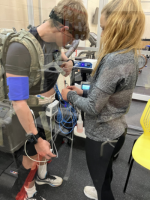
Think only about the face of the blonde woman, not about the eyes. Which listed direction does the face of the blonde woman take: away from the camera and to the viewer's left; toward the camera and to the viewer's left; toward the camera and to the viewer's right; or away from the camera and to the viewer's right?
away from the camera and to the viewer's left

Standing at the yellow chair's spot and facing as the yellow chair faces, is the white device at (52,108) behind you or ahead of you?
ahead

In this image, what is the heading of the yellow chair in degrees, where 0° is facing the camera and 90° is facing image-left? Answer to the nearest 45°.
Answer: approximately 45°

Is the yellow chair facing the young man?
yes

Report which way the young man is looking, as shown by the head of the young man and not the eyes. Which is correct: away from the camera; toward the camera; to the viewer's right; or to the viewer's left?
to the viewer's right
